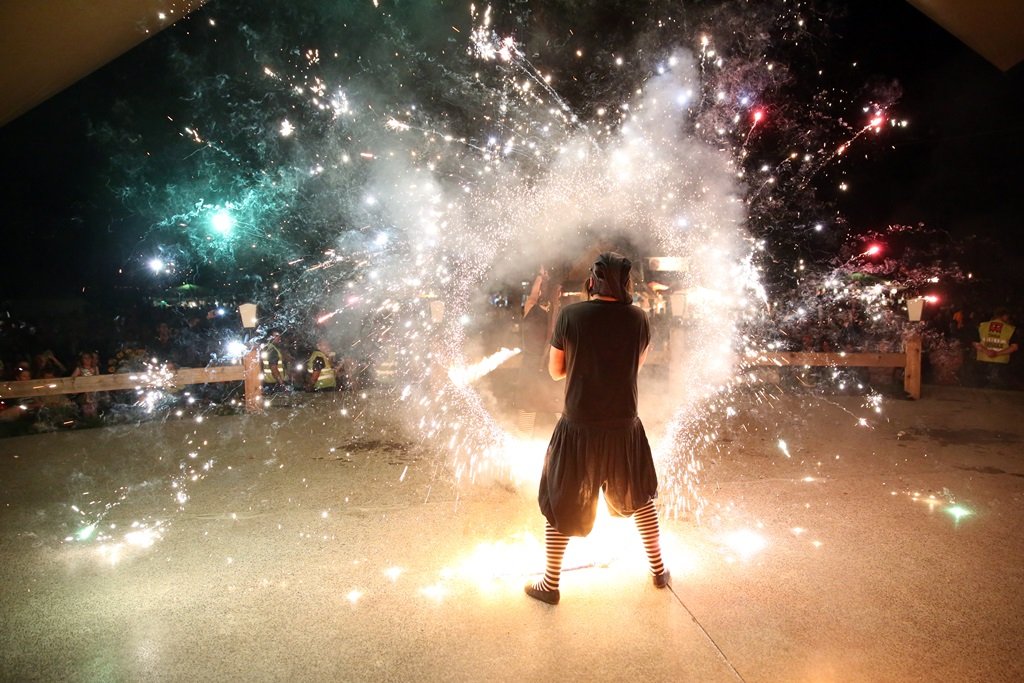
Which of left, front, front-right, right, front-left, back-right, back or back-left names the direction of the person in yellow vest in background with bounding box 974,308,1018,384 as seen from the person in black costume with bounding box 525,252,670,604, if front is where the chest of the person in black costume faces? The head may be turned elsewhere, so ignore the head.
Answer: front-right

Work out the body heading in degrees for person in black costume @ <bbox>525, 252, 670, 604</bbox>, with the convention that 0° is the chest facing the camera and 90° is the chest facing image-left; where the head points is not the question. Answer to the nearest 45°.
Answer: approximately 180°

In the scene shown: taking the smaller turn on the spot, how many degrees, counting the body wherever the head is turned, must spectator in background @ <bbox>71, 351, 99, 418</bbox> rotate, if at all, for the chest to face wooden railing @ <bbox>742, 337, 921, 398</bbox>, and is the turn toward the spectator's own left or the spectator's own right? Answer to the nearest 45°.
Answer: approximately 45° to the spectator's own left

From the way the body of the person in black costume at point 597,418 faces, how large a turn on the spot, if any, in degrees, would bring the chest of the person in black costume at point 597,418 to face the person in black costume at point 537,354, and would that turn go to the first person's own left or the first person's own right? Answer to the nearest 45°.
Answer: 0° — they already face them

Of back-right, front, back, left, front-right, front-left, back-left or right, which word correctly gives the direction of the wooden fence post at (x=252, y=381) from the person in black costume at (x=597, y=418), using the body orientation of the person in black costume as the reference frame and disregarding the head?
front-left

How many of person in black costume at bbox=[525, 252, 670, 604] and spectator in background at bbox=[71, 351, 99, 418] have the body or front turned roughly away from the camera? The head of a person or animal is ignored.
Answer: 1

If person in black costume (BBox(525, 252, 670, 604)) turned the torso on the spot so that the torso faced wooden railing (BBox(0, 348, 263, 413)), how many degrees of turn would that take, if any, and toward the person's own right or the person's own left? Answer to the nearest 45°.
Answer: approximately 45° to the person's own left

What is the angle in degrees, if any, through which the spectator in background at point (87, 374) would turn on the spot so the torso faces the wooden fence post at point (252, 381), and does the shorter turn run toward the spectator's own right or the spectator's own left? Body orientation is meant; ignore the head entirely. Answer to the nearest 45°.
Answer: approximately 45° to the spectator's own left

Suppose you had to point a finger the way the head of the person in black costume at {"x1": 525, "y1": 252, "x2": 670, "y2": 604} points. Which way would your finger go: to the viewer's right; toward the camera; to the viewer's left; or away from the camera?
away from the camera

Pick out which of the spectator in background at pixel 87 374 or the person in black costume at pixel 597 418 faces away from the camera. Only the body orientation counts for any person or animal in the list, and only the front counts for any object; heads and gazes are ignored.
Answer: the person in black costume

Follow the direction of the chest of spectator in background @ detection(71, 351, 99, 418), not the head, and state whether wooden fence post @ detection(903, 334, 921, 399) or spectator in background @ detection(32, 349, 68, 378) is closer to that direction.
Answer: the wooden fence post

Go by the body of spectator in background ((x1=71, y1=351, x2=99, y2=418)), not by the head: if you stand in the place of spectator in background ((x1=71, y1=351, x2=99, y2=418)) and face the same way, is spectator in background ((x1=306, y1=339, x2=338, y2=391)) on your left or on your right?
on your left

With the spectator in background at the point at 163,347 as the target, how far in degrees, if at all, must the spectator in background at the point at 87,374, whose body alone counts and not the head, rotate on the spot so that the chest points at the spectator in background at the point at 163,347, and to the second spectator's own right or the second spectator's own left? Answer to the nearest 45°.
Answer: approximately 135° to the second spectator's own left
